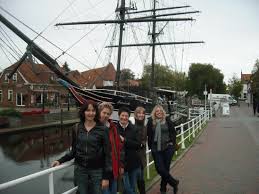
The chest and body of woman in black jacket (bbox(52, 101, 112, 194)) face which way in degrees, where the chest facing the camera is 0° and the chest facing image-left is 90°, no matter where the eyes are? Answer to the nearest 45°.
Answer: approximately 0°
